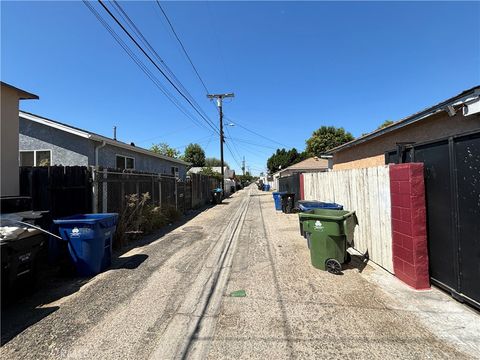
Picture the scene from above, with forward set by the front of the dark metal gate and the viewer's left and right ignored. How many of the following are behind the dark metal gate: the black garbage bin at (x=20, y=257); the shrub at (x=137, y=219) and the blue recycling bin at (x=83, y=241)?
0

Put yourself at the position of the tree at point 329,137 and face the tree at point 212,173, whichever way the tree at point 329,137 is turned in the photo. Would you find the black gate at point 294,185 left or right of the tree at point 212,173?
left

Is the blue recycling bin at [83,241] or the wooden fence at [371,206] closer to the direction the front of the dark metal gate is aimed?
the blue recycling bin

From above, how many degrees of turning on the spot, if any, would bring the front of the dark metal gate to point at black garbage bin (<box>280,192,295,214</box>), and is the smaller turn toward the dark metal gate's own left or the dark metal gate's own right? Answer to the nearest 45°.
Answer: approximately 90° to the dark metal gate's own right

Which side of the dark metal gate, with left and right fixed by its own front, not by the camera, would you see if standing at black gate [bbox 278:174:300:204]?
right

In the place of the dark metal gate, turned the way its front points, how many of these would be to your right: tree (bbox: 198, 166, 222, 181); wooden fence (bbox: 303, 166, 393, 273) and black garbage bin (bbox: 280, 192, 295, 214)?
3

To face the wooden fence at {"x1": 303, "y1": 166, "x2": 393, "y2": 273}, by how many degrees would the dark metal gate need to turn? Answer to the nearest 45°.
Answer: approximately 90° to its right

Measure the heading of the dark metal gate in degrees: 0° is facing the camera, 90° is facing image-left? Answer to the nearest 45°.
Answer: approximately 45°

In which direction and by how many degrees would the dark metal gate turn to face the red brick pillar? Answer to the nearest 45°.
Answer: approximately 90° to its right

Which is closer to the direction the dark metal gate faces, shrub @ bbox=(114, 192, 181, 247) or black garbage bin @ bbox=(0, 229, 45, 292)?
the black garbage bin

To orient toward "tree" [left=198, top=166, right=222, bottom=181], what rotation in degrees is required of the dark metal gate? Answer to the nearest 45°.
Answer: approximately 90° to its right

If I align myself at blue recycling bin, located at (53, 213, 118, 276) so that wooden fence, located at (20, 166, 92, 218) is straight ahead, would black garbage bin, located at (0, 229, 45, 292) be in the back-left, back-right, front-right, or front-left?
back-left
